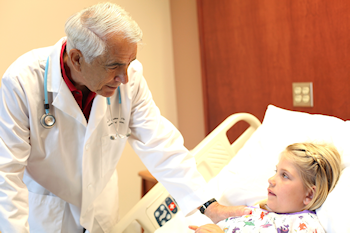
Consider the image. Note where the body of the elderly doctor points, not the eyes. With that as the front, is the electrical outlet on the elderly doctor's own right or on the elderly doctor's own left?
on the elderly doctor's own left

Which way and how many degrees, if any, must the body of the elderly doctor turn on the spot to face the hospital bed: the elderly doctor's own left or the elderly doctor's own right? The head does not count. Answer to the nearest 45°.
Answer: approximately 45° to the elderly doctor's own left

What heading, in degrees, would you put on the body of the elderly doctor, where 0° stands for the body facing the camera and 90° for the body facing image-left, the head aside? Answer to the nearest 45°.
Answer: approximately 315°

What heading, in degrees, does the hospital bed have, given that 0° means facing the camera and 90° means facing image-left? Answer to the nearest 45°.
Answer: approximately 45°

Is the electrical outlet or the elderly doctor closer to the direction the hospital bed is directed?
the elderly doctor

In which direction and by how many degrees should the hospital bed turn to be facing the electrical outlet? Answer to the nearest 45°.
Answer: approximately 180°

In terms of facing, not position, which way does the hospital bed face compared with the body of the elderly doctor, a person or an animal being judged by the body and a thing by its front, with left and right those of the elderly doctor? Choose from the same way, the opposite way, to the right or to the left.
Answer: to the right

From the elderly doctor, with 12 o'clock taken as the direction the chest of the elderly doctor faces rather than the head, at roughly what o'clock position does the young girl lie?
The young girl is roughly at 11 o'clock from the elderly doctor.
